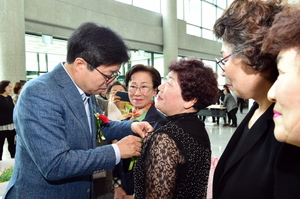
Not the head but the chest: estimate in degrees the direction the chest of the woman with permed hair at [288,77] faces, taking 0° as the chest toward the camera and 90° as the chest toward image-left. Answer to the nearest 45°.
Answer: approximately 90°

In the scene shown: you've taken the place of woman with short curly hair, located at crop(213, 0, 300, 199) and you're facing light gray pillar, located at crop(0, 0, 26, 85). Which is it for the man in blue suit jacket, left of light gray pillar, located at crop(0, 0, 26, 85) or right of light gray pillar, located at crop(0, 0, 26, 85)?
left

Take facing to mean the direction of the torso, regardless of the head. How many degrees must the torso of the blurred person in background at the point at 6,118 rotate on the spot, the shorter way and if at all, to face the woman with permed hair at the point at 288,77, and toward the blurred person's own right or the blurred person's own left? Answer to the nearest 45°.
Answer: approximately 45° to the blurred person's own right

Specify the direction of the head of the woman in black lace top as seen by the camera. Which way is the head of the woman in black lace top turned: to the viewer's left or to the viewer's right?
to the viewer's left

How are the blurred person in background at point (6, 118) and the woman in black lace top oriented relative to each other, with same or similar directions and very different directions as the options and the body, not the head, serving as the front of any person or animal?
very different directions

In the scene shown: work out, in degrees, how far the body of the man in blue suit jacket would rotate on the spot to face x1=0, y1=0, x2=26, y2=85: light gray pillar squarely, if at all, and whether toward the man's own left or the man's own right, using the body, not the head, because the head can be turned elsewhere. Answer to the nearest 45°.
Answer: approximately 90° to the man's own left

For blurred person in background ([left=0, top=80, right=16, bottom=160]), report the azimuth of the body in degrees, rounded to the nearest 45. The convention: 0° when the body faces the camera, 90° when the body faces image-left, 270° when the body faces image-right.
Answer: approximately 315°

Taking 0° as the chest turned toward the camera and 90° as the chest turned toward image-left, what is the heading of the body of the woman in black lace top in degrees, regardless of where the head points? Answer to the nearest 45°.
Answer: approximately 90°

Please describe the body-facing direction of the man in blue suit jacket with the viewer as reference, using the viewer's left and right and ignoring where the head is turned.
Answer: facing to the right of the viewer

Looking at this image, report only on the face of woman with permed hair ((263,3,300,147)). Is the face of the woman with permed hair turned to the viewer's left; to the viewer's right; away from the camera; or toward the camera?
to the viewer's left

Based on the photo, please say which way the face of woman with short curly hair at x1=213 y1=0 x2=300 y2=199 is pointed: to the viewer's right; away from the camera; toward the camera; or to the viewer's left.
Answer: to the viewer's left
